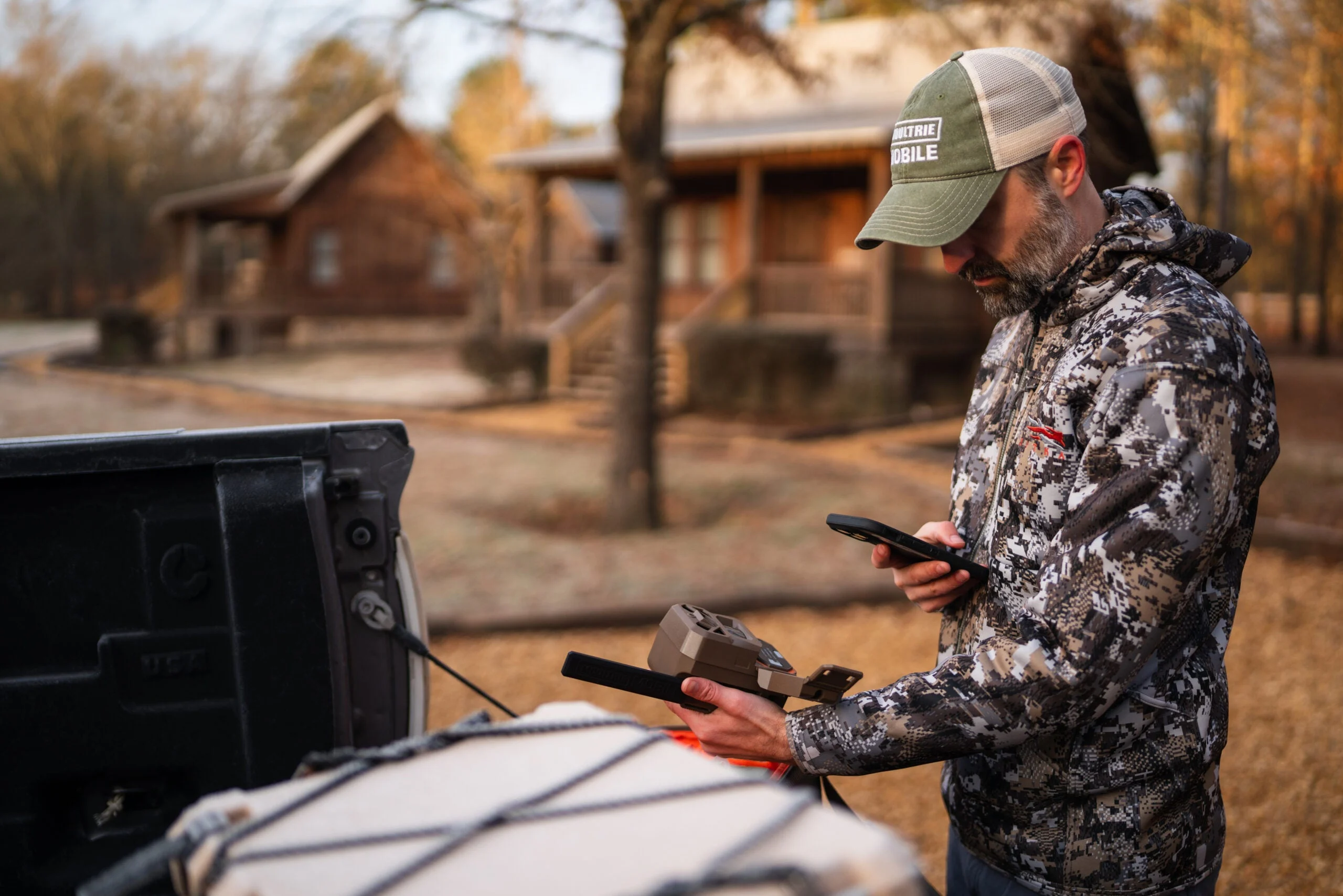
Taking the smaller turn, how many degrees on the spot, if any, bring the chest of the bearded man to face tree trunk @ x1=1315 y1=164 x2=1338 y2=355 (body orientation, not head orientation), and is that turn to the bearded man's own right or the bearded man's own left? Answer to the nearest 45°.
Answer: approximately 135° to the bearded man's own right

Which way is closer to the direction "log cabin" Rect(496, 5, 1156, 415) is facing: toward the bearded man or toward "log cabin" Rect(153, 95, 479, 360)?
the bearded man

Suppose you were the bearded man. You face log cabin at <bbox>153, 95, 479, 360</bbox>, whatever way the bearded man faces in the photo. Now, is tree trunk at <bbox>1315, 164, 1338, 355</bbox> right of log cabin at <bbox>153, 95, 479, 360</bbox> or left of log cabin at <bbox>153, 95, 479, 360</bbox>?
right

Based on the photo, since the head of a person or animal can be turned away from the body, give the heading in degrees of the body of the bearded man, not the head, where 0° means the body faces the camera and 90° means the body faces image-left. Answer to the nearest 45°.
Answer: approximately 45°

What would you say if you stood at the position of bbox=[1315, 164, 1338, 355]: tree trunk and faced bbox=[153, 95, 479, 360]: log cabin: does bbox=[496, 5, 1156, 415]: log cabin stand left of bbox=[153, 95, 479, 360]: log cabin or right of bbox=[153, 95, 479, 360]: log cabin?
left

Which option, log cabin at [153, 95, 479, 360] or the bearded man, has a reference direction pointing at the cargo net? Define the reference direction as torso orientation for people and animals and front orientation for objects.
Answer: the bearded man
